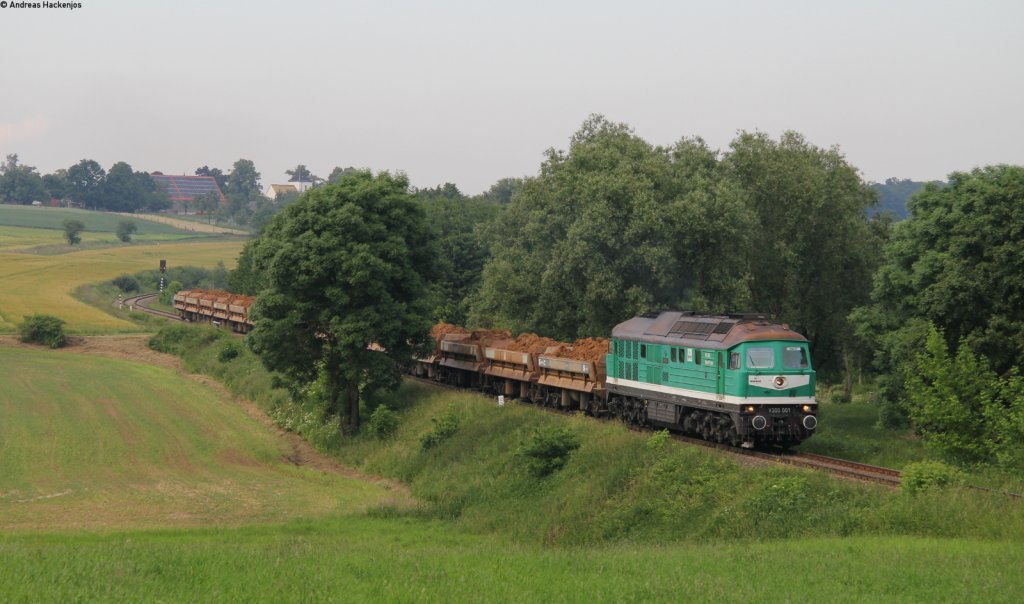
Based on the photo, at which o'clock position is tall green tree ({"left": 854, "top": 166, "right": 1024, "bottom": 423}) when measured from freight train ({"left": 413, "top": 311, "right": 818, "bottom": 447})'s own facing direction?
The tall green tree is roughly at 10 o'clock from the freight train.

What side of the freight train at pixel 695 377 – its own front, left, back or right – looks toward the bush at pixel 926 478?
front

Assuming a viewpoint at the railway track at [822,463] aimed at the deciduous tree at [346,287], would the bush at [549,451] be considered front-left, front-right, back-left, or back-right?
front-left

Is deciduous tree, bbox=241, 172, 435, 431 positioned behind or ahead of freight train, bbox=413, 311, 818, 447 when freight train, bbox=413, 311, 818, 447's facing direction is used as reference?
behind

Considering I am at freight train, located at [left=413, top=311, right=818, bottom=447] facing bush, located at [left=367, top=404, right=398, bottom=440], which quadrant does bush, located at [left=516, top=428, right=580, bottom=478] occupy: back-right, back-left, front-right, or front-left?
front-left

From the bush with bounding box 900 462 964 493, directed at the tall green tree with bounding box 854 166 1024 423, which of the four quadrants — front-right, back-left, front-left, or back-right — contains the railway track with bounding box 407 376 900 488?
front-left

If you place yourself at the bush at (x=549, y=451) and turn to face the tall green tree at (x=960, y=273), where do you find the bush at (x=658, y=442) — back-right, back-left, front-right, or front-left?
front-right

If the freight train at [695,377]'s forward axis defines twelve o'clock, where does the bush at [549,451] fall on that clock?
The bush is roughly at 4 o'clock from the freight train.

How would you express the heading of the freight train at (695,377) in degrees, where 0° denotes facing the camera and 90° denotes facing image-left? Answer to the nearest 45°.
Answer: approximately 315°

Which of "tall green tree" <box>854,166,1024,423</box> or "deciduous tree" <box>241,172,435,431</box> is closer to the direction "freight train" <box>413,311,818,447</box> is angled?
the tall green tree

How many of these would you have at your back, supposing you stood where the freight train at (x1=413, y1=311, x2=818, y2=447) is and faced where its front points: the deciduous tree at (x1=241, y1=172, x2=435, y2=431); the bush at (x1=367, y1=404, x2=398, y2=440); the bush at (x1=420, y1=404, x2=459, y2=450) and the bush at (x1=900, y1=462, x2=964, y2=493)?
3
